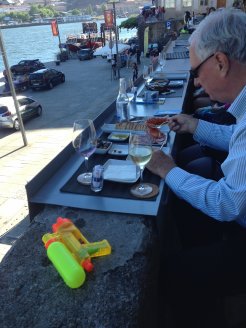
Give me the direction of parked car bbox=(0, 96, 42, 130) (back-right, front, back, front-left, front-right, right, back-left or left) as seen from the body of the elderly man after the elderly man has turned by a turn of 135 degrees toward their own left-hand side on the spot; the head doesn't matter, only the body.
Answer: back

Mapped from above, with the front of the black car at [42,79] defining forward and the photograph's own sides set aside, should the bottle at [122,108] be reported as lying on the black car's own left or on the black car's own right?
on the black car's own right

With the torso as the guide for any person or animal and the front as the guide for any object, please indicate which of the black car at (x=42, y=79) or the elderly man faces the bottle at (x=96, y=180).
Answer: the elderly man

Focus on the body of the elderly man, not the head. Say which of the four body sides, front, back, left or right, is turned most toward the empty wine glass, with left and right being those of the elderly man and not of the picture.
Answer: front

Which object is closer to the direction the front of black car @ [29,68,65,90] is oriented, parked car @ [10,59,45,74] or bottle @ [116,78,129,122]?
the parked car

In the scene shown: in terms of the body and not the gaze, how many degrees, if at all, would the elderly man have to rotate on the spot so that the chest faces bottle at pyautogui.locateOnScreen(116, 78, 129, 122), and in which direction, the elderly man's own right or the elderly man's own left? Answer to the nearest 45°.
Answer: approximately 45° to the elderly man's own right

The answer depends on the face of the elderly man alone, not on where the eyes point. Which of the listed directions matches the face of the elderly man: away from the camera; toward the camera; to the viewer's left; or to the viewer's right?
to the viewer's left

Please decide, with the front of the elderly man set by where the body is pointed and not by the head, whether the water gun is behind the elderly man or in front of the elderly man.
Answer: in front

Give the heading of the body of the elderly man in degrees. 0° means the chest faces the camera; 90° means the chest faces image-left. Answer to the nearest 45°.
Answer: approximately 90°
